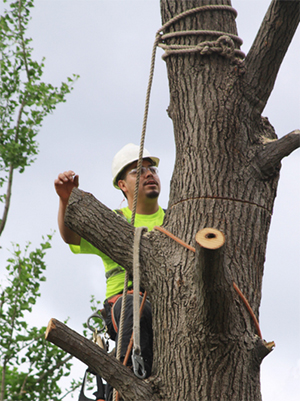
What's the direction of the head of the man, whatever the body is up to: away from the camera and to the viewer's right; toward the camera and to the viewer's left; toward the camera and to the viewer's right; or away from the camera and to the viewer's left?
toward the camera and to the viewer's right

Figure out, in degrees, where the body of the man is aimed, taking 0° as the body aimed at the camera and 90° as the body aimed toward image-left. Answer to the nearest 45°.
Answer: approximately 315°
